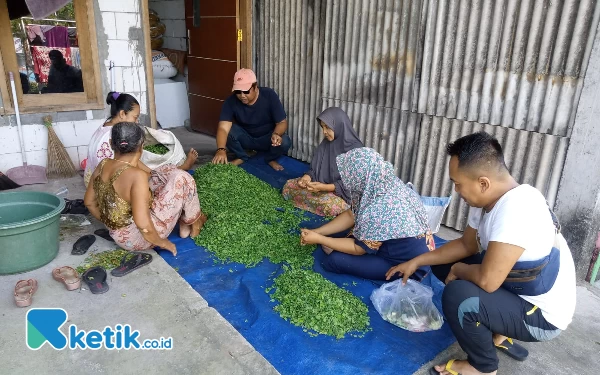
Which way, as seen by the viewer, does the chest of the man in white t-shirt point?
to the viewer's left

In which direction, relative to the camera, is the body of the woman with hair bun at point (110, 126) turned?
to the viewer's right

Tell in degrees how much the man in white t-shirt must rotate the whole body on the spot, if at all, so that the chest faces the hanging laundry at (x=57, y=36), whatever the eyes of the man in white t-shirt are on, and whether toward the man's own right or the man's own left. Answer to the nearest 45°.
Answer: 0° — they already face it

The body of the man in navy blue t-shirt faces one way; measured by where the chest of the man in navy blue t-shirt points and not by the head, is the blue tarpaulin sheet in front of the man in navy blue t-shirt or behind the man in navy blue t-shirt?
in front

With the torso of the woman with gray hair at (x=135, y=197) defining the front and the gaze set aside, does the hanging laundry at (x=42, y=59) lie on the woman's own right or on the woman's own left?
on the woman's own left

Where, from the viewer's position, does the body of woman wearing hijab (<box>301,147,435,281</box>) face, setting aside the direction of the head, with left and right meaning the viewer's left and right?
facing to the left of the viewer

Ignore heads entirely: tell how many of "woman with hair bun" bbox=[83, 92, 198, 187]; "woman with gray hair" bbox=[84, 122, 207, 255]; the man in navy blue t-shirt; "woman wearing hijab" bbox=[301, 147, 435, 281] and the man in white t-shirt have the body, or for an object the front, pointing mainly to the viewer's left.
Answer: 2

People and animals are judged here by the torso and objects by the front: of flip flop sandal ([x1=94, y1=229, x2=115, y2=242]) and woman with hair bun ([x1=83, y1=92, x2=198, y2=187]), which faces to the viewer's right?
the woman with hair bun

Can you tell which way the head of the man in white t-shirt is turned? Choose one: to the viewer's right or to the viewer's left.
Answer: to the viewer's left

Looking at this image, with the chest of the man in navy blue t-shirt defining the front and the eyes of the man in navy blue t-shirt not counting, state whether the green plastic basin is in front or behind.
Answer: in front

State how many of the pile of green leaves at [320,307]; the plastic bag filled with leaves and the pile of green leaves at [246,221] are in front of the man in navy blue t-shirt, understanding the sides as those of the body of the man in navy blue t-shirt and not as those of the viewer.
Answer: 3
